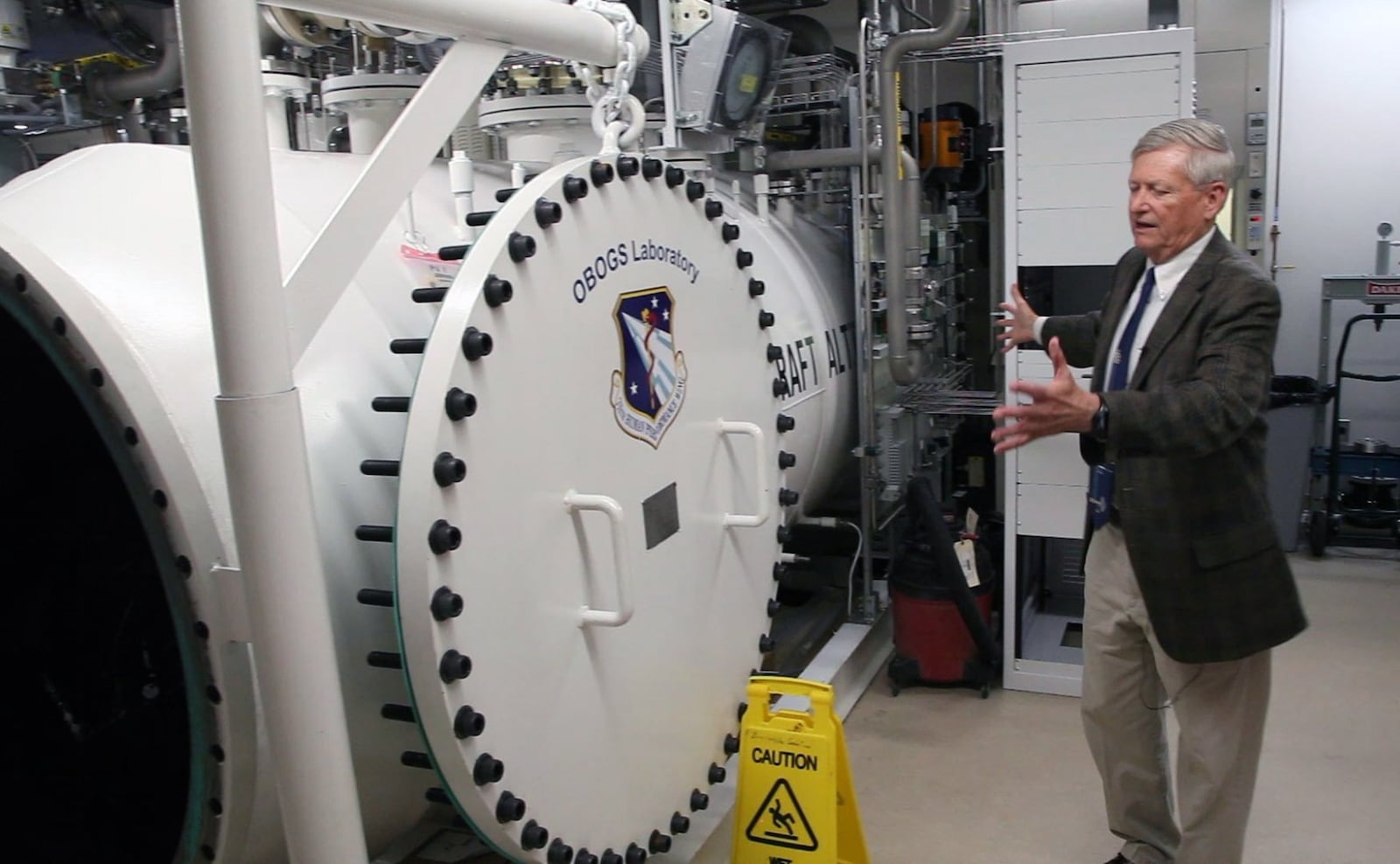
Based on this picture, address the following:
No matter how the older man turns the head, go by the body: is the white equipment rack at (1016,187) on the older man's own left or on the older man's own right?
on the older man's own right

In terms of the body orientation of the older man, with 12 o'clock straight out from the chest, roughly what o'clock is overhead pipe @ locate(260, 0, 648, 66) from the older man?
The overhead pipe is roughly at 12 o'clock from the older man.

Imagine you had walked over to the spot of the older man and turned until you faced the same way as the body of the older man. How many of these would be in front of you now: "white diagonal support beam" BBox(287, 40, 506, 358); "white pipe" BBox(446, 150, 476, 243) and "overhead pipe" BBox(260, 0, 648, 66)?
3

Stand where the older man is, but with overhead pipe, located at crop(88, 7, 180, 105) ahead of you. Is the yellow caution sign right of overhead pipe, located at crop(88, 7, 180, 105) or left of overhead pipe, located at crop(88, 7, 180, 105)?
left

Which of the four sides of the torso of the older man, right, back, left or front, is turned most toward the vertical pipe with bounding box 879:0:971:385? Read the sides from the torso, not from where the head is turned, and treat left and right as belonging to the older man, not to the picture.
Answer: right

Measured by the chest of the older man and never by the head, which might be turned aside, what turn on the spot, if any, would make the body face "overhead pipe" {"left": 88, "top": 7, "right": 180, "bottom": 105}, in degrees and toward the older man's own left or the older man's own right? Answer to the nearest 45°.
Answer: approximately 45° to the older man's own right

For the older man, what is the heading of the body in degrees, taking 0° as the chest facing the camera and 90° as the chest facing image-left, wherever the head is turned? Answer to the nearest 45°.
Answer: approximately 45°

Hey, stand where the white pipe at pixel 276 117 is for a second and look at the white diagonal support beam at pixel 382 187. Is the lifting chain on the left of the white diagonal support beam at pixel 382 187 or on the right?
left
